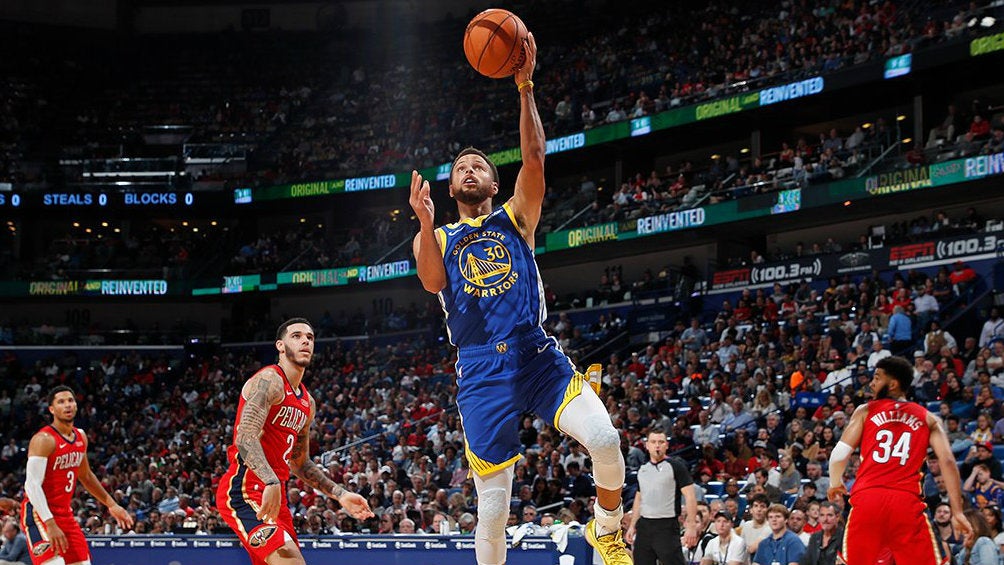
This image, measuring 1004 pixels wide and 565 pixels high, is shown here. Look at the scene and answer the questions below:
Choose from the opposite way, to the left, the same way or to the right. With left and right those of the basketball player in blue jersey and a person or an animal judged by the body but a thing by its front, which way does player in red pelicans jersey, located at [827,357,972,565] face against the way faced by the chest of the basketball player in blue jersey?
the opposite way

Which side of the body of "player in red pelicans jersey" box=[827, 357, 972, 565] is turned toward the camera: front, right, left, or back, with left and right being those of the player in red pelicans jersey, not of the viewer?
back

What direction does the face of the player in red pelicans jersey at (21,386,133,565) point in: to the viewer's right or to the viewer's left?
to the viewer's right

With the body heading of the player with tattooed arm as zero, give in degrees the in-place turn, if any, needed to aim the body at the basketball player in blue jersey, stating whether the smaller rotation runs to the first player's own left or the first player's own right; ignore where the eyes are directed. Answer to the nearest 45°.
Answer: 0° — they already face them

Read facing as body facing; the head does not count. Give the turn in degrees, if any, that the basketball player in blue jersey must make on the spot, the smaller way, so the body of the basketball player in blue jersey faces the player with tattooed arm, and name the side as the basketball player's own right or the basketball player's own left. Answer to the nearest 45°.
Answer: approximately 135° to the basketball player's own right

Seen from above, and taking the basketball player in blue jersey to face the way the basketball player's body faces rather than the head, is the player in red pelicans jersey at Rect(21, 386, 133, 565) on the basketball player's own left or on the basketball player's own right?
on the basketball player's own right

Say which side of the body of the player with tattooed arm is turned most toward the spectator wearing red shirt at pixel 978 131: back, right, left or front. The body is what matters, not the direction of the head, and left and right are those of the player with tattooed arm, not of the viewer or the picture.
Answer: left

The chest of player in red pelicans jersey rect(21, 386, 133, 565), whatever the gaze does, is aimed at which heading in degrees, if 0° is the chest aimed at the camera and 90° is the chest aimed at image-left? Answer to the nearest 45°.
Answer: approximately 315°

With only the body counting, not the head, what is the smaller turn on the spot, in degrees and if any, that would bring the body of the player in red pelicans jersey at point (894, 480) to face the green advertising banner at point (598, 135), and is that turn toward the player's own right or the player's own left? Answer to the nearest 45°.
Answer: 0° — they already face it
